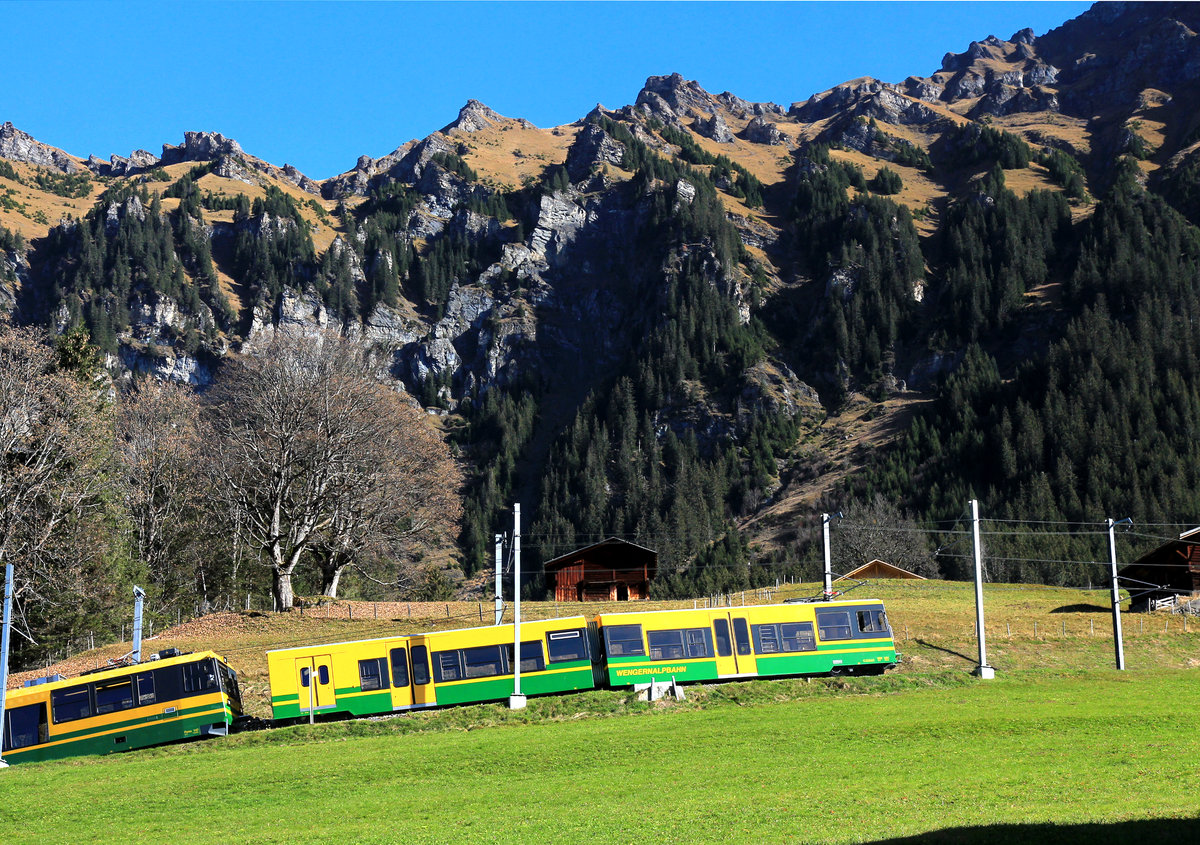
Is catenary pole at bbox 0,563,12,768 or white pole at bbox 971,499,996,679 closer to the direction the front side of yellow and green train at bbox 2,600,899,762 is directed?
the white pole

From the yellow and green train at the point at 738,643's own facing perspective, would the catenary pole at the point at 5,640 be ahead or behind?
behind

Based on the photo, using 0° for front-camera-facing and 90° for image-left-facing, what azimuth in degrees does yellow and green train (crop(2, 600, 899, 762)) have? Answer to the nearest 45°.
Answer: approximately 270°

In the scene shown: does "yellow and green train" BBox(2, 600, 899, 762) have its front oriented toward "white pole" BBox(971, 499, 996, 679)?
yes

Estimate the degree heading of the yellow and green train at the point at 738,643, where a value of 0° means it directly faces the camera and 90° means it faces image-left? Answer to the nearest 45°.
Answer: approximately 270°
